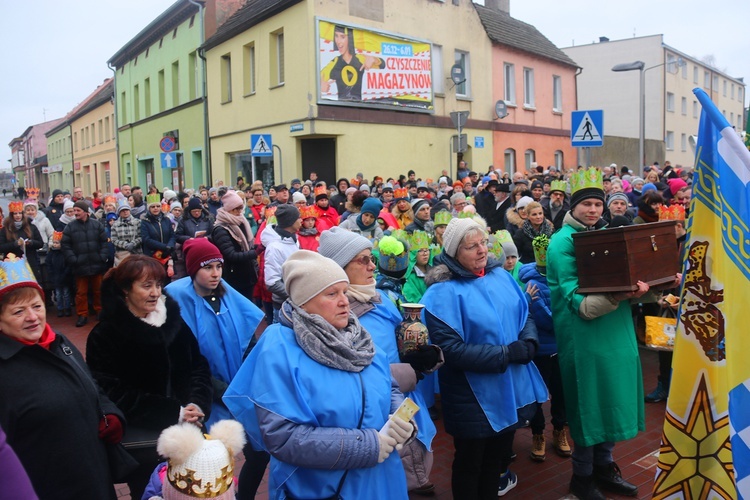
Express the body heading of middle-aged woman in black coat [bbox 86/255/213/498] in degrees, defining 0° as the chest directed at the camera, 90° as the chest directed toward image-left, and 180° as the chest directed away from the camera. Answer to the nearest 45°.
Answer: approximately 315°

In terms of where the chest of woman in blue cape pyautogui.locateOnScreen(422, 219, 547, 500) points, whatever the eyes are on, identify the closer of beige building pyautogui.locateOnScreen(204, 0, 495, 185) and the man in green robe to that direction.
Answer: the man in green robe

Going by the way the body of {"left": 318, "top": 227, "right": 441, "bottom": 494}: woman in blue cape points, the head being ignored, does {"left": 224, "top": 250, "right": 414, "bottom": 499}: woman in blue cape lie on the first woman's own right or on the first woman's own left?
on the first woman's own right

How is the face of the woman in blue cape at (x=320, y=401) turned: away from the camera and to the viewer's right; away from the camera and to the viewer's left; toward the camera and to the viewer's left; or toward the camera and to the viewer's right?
toward the camera and to the viewer's right

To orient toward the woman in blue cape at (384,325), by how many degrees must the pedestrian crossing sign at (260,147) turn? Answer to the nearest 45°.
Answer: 0° — it already faces them

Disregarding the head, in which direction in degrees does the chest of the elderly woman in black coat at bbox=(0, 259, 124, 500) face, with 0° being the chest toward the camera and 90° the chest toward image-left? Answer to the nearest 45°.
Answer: approximately 315°

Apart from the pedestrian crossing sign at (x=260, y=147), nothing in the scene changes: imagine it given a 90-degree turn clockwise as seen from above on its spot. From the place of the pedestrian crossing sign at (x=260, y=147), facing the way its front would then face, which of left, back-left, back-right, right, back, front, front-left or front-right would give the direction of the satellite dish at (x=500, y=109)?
back-right

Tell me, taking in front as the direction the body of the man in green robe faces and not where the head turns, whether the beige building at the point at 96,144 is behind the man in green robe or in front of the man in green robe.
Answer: behind
